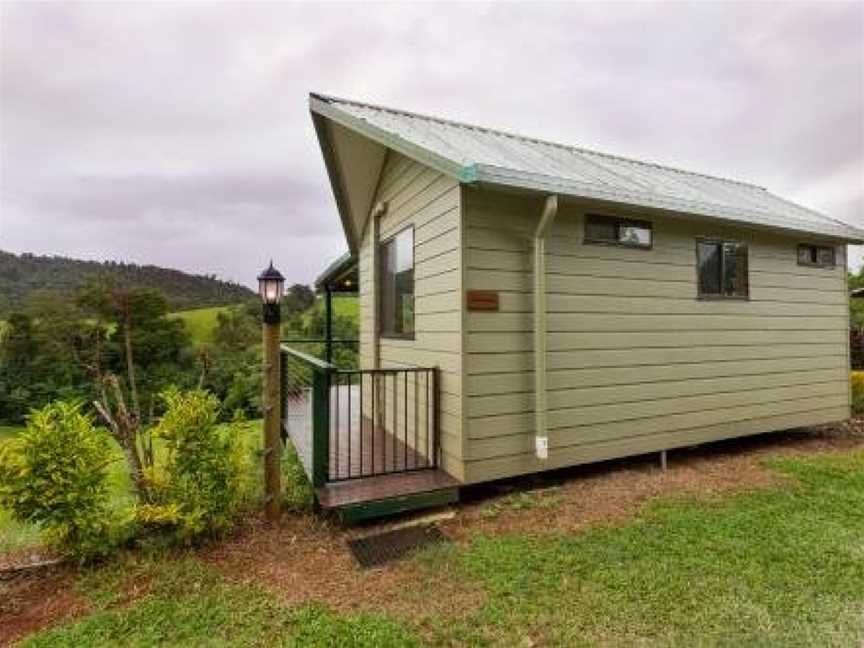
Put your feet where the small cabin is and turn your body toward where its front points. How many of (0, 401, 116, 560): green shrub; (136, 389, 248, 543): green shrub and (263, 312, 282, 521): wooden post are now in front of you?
3

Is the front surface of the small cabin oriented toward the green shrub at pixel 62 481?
yes

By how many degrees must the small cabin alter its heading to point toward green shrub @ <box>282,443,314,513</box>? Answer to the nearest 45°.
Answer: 0° — it already faces it

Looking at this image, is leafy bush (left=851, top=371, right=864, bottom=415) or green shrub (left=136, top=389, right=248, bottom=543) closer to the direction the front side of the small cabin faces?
the green shrub

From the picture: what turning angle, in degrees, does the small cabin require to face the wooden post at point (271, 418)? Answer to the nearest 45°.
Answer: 0° — it already faces it

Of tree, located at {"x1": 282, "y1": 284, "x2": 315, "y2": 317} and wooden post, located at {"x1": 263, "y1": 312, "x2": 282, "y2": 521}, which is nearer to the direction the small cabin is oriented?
the wooden post

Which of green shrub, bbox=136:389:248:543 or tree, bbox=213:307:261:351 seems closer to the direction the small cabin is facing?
the green shrub

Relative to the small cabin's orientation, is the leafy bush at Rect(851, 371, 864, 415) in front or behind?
behind

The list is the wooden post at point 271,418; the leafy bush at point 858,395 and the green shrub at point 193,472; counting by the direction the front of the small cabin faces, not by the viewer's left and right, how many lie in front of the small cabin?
2

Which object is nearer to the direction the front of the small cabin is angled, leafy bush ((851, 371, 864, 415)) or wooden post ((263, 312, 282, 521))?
the wooden post

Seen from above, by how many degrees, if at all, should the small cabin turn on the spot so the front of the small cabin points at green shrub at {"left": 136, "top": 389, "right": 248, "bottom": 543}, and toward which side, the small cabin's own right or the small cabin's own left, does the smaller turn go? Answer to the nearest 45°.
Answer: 0° — it already faces it

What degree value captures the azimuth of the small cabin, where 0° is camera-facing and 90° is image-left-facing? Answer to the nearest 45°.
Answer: approximately 45°
